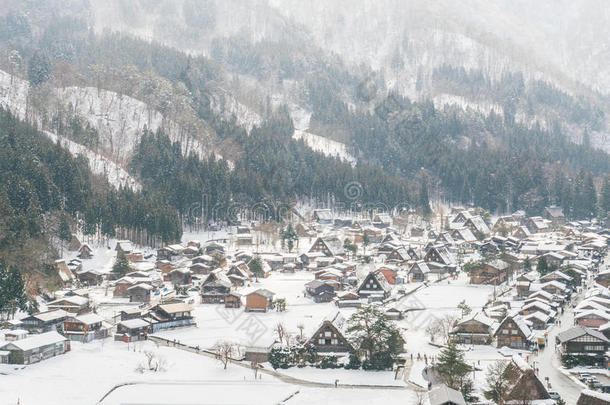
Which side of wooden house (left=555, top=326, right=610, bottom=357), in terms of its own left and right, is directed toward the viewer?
front

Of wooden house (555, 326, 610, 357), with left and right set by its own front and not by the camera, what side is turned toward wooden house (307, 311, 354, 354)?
right

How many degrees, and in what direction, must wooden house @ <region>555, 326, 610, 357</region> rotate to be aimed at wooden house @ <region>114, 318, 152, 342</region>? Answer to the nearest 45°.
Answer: approximately 90° to its right

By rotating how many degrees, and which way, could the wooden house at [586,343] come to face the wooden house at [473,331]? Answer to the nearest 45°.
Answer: approximately 90° to its right

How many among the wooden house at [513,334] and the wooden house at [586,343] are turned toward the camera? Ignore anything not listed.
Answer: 2

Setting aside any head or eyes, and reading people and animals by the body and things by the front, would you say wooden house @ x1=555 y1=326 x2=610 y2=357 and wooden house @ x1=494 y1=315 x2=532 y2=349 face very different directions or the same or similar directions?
same or similar directions

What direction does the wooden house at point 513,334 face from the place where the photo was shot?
facing the viewer

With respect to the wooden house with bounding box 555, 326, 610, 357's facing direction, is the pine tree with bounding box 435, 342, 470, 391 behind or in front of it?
in front

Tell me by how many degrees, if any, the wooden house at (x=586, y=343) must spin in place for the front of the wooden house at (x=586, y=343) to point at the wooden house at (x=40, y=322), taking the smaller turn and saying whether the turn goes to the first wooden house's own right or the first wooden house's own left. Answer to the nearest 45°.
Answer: approximately 90° to the first wooden house's own right

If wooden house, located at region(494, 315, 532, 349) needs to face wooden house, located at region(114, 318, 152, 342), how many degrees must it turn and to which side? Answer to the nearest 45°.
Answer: approximately 90° to its right

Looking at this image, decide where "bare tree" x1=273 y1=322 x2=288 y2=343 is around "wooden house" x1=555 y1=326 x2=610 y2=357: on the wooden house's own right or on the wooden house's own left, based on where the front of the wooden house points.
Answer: on the wooden house's own right

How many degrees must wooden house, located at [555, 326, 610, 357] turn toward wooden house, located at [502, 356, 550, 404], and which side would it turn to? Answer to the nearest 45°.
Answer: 0° — it already faces it

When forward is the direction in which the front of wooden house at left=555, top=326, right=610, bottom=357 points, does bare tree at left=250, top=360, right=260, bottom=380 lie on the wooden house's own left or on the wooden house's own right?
on the wooden house's own right

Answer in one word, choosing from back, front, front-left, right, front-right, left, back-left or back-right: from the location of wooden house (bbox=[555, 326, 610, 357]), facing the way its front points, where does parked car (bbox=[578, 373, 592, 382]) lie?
front

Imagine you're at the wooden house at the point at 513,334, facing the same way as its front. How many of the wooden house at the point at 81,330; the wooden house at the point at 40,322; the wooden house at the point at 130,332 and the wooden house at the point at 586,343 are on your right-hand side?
3

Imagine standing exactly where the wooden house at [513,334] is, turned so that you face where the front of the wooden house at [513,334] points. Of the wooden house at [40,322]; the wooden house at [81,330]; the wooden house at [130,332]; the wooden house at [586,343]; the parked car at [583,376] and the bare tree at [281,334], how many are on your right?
4
